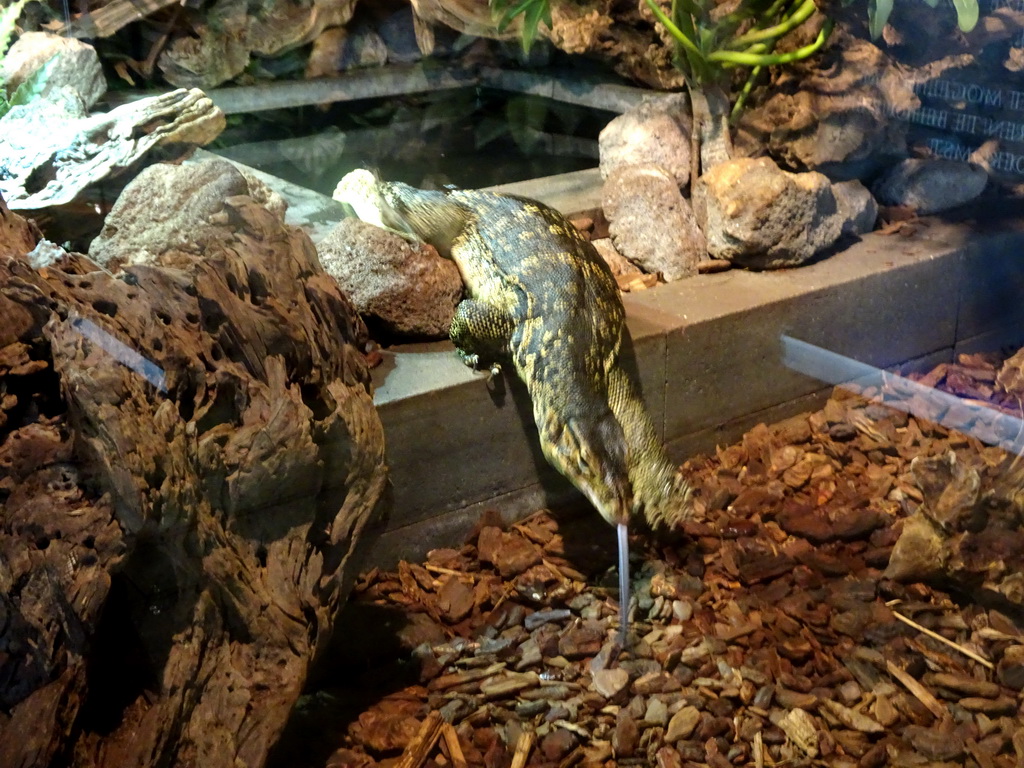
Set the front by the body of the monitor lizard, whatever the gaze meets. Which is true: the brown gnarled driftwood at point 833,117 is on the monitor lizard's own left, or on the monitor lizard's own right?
on the monitor lizard's own left

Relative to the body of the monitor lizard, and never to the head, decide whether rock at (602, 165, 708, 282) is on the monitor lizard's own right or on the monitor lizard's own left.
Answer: on the monitor lizard's own left

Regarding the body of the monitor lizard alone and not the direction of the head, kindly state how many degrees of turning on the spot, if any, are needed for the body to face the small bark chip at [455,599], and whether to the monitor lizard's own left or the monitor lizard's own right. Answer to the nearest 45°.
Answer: approximately 90° to the monitor lizard's own right

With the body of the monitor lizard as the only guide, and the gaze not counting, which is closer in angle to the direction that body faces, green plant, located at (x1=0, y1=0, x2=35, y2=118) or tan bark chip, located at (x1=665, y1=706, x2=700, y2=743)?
the tan bark chip

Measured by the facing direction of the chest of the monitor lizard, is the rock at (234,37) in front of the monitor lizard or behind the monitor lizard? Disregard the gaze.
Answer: behind

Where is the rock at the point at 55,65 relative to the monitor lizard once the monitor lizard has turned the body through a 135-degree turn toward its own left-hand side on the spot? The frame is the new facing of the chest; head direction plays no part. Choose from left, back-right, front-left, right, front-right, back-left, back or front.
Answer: front-left

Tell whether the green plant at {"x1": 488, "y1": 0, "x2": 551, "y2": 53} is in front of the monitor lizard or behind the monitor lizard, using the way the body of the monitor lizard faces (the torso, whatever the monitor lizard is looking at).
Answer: behind

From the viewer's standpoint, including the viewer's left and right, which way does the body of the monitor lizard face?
facing the viewer and to the right of the viewer

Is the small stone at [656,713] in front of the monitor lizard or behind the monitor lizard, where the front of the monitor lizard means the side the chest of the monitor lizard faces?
in front

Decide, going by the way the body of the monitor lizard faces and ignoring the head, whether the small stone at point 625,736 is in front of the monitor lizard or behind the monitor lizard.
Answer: in front

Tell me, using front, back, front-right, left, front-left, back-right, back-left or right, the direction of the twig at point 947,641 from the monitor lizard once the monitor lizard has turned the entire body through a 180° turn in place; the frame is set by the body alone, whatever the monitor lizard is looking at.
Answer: back

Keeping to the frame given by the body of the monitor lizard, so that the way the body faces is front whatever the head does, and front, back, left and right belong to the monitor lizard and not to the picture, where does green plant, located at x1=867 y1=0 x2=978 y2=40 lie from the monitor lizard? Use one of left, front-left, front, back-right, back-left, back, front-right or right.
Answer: left

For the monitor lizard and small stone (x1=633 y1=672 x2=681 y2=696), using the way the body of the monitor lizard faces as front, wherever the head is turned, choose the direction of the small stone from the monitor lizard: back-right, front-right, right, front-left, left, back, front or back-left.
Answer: front-right

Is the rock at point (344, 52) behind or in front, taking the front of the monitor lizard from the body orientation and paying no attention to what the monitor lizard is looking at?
behind

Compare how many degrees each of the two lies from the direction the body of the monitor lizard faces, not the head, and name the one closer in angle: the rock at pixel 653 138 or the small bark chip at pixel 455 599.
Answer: the small bark chip

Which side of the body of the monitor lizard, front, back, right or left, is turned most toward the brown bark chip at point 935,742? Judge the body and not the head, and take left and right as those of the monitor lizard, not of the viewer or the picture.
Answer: front

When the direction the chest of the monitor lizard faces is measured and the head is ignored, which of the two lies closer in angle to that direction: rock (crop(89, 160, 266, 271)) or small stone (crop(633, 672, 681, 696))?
the small stone
